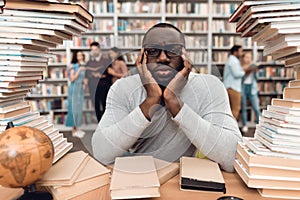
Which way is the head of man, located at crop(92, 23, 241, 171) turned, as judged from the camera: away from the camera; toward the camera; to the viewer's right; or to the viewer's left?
toward the camera

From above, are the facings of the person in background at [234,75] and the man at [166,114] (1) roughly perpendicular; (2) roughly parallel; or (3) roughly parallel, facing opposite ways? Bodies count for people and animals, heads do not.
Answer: roughly perpendicular

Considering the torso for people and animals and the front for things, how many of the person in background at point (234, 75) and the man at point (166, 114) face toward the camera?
1

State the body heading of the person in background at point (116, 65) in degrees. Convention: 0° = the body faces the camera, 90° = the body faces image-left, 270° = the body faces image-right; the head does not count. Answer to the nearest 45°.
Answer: approximately 45°

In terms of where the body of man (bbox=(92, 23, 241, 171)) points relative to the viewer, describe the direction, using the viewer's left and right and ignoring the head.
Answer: facing the viewer

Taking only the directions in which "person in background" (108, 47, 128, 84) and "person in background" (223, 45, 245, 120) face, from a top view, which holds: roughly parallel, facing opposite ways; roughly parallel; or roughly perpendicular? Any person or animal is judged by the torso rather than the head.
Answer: roughly parallel, facing opposite ways
